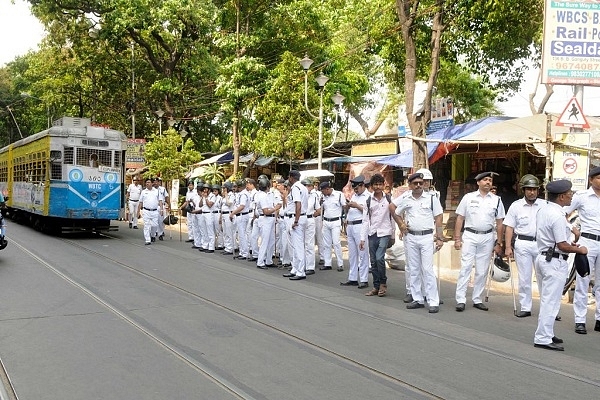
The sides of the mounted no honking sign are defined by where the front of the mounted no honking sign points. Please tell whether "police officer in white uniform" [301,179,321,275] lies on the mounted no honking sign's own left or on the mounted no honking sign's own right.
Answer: on the mounted no honking sign's own right

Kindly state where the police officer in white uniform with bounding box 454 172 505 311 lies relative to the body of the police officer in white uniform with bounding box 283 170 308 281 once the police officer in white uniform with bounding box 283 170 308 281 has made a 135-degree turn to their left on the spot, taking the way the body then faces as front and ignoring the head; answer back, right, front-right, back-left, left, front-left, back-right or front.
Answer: front

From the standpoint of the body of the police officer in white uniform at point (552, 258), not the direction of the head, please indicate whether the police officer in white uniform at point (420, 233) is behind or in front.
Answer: behind

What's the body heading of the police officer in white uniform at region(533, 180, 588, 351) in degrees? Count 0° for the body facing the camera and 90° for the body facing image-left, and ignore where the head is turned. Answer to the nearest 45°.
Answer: approximately 270°

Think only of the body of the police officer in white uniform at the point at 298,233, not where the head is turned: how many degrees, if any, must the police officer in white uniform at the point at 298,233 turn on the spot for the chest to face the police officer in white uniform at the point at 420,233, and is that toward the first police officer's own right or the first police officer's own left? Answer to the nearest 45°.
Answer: approximately 135° to the first police officer's own left

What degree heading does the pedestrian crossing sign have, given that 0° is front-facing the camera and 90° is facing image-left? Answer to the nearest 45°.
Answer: approximately 0°

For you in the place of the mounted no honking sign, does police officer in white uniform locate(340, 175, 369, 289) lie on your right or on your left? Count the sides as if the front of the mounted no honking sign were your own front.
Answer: on your right

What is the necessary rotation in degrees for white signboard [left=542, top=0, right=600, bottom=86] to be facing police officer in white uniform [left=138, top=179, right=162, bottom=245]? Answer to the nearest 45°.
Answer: approximately 90° to its right

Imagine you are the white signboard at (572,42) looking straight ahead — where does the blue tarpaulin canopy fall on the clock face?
The blue tarpaulin canopy is roughly at 5 o'clock from the white signboard.

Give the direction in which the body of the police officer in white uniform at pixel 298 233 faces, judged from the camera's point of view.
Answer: to the viewer's left
